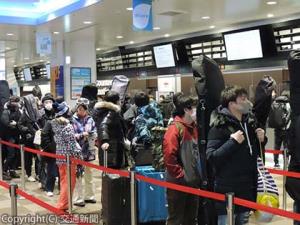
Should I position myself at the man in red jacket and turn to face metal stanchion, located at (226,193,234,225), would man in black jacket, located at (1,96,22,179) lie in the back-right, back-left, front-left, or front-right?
back-right

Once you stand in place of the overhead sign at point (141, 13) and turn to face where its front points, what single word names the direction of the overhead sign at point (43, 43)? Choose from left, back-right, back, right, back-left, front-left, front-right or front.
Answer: back-right

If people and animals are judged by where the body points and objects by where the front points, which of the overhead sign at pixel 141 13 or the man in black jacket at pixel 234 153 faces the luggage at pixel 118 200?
the overhead sign

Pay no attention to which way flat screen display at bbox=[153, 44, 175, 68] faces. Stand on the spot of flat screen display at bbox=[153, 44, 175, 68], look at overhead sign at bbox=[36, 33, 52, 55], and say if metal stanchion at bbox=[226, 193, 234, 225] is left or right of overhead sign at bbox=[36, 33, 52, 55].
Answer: left
